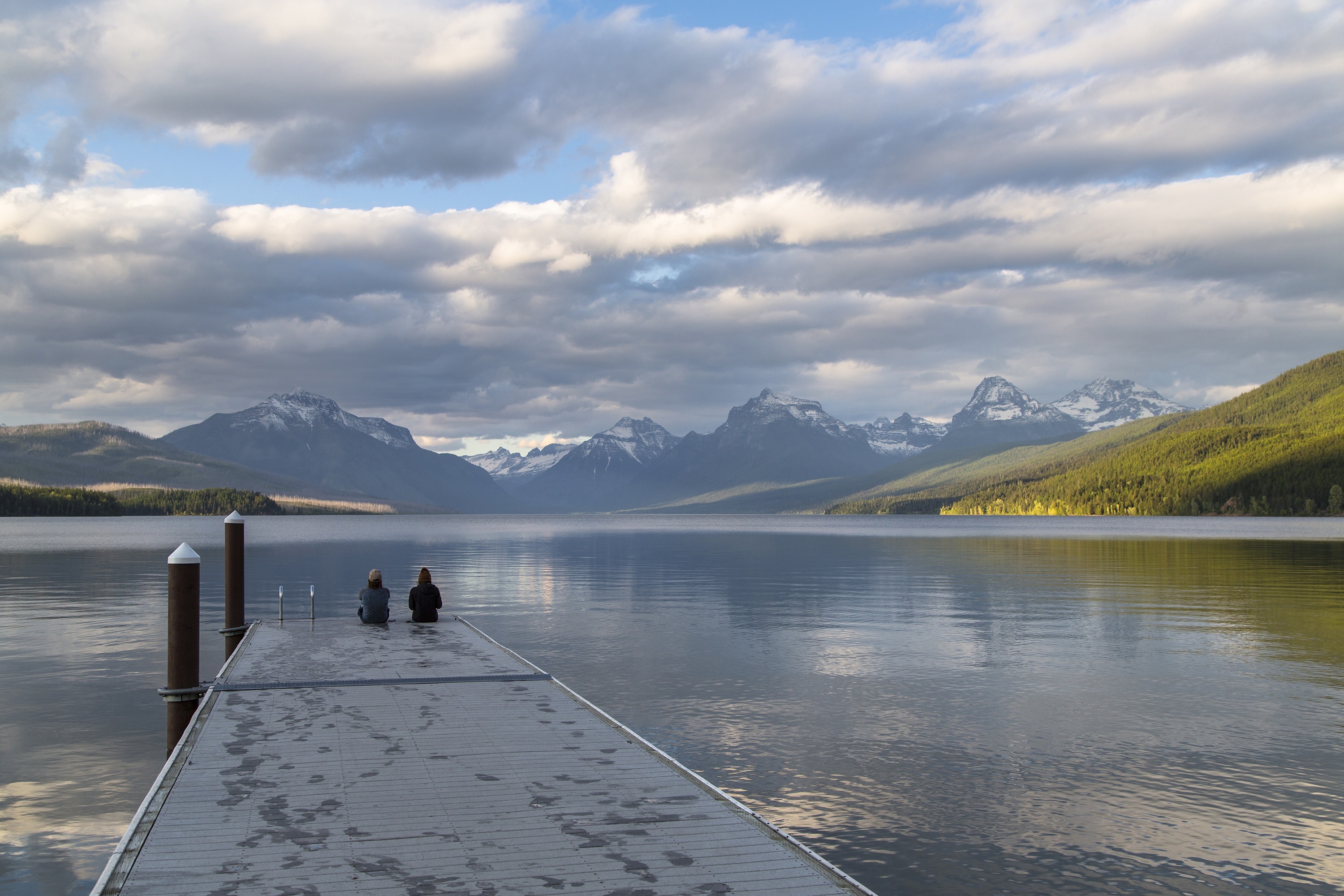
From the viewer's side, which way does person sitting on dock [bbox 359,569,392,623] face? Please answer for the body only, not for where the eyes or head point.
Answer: away from the camera

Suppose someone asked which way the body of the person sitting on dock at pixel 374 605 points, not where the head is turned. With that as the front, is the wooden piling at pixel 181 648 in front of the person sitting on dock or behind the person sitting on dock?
behind

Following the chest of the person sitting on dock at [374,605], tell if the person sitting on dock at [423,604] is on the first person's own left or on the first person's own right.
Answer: on the first person's own right

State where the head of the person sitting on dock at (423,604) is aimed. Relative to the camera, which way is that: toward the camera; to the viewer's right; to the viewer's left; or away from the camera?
away from the camera

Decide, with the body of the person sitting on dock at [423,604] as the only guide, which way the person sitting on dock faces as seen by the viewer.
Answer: away from the camera

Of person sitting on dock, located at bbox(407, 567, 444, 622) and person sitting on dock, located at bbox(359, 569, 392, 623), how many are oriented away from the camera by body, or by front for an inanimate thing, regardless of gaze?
2

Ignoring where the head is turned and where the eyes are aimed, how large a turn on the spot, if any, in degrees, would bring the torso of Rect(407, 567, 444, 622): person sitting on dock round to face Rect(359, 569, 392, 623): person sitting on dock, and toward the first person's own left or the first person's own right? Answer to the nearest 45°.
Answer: approximately 135° to the first person's own left

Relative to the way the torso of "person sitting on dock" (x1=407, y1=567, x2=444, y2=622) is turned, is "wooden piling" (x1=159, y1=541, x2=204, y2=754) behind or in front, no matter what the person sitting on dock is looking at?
behind
